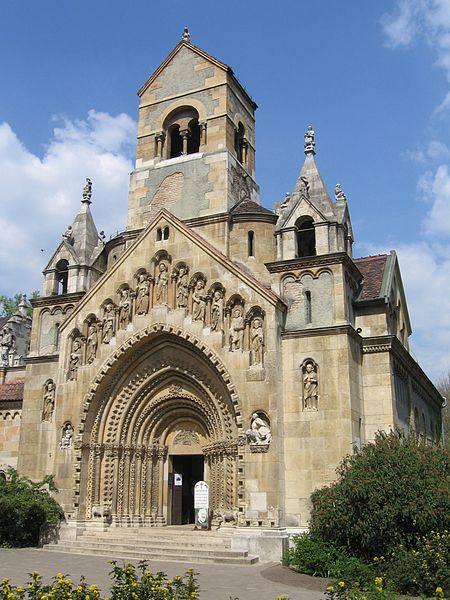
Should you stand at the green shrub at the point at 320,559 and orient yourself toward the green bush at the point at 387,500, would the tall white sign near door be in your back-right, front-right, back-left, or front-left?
back-left

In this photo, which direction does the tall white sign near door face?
toward the camera

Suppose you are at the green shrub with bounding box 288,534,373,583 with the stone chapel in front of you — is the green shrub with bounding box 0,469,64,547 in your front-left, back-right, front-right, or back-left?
front-left

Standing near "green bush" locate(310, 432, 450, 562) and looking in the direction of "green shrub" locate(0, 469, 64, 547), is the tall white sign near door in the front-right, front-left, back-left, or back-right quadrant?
front-right

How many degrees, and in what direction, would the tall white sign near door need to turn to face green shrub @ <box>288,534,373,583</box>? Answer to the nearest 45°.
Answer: approximately 45° to its left

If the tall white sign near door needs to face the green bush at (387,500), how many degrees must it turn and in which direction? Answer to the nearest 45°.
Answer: approximately 45° to its left

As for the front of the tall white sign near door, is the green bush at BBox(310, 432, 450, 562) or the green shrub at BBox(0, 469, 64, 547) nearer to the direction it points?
the green bush

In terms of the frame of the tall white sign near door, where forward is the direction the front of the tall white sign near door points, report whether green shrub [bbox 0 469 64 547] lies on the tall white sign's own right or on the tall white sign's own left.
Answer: on the tall white sign's own right
